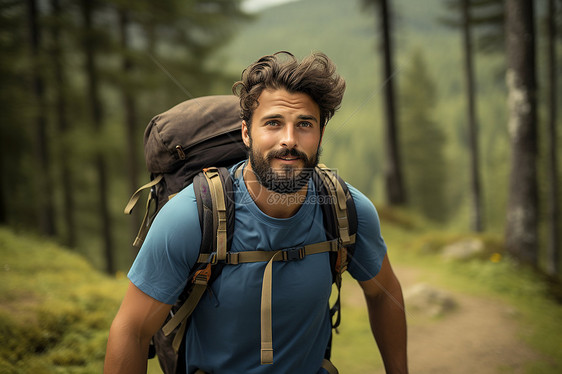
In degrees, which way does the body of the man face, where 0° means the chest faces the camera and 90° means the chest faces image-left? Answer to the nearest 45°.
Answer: approximately 0°
